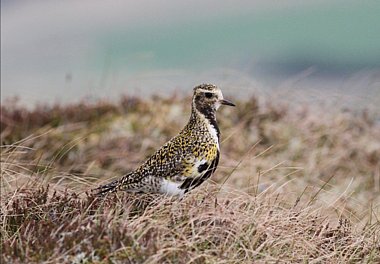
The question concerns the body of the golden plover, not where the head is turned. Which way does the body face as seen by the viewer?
to the viewer's right
